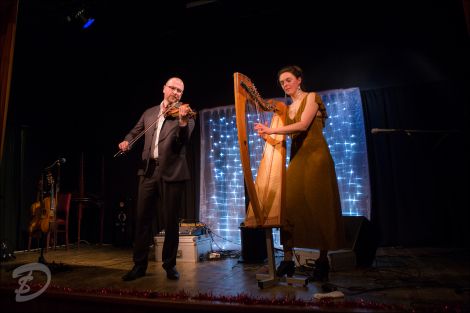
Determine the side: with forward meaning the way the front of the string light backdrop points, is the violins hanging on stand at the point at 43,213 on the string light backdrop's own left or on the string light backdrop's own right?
on the string light backdrop's own right

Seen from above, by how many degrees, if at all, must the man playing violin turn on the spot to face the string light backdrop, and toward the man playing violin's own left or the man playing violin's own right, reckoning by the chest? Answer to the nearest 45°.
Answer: approximately 135° to the man playing violin's own left

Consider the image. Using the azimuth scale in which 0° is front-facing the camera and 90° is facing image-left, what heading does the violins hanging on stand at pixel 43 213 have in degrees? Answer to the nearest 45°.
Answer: approximately 0°

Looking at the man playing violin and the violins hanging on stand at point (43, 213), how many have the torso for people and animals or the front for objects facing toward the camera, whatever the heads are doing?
2

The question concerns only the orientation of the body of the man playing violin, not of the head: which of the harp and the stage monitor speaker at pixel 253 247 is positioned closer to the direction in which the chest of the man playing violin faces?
the harp

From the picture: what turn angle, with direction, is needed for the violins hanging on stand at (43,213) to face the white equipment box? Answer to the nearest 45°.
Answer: approximately 45° to its left
